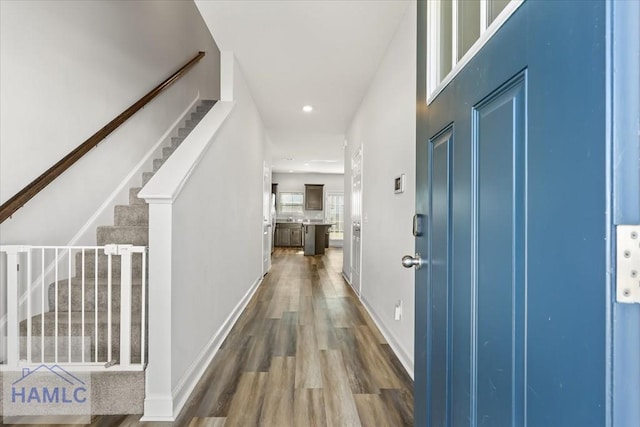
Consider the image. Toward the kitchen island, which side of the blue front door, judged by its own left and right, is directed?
right

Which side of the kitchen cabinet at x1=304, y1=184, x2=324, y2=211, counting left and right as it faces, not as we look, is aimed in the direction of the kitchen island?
front

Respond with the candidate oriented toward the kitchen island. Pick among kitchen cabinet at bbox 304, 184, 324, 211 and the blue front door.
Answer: the kitchen cabinet

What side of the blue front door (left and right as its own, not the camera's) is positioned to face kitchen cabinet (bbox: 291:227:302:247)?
right

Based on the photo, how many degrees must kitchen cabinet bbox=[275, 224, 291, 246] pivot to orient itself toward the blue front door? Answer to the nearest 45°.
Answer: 0° — it already faces it

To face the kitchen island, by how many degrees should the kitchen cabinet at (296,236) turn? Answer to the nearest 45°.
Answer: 0° — it already faces it

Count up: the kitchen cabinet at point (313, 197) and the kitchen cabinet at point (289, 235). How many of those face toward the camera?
2

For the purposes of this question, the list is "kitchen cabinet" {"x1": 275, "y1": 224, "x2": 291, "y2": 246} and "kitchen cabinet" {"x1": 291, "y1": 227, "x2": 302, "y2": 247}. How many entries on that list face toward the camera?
2
